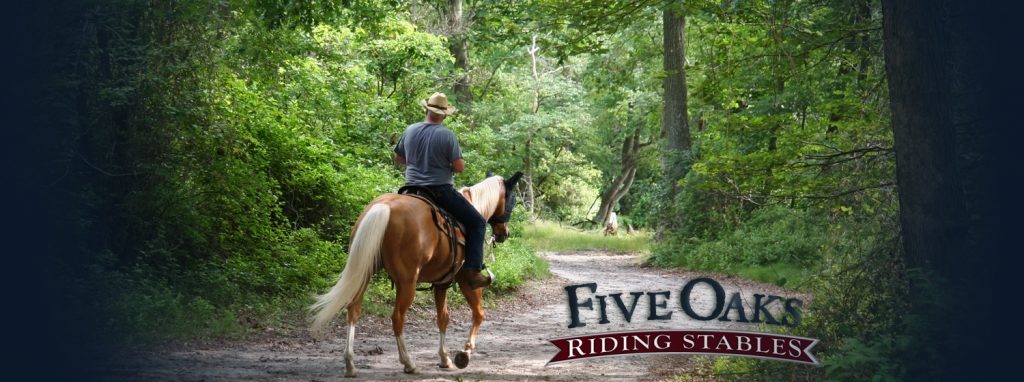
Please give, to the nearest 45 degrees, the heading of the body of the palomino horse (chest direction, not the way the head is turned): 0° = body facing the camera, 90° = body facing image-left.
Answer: approximately 225°

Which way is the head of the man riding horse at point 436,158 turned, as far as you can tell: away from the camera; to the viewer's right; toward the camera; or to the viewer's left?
away from the camera

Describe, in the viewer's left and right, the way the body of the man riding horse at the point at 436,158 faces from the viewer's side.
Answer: facing away from the viewer and to the right of the viewer
